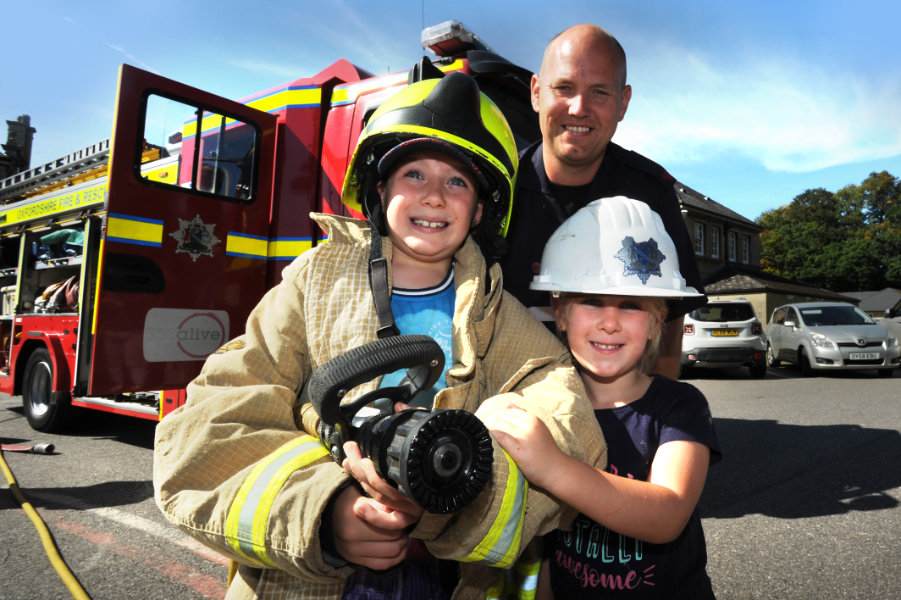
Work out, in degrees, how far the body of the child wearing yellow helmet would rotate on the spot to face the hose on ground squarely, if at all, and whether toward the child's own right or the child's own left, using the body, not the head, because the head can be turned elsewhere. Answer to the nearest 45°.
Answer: approximately 135° to the child's own right

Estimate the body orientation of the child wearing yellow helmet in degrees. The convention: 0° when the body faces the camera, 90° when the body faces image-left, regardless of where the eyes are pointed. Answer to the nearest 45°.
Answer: approximately 0°

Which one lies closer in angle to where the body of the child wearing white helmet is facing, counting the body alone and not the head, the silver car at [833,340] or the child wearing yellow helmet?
the child wearing yellow helmet

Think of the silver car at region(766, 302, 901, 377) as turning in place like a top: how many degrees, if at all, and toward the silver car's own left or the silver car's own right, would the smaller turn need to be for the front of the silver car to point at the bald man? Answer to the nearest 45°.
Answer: approximately 45° to the silver car's own right

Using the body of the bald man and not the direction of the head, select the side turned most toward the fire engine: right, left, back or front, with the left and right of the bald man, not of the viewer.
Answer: right

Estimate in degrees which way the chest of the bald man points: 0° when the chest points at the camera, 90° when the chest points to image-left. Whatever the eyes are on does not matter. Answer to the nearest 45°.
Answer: approximately 0°

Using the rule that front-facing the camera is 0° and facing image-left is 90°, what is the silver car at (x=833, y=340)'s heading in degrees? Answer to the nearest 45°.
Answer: approximately 315°
